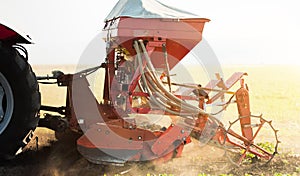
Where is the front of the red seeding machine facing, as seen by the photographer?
facing to the left of the viewer
